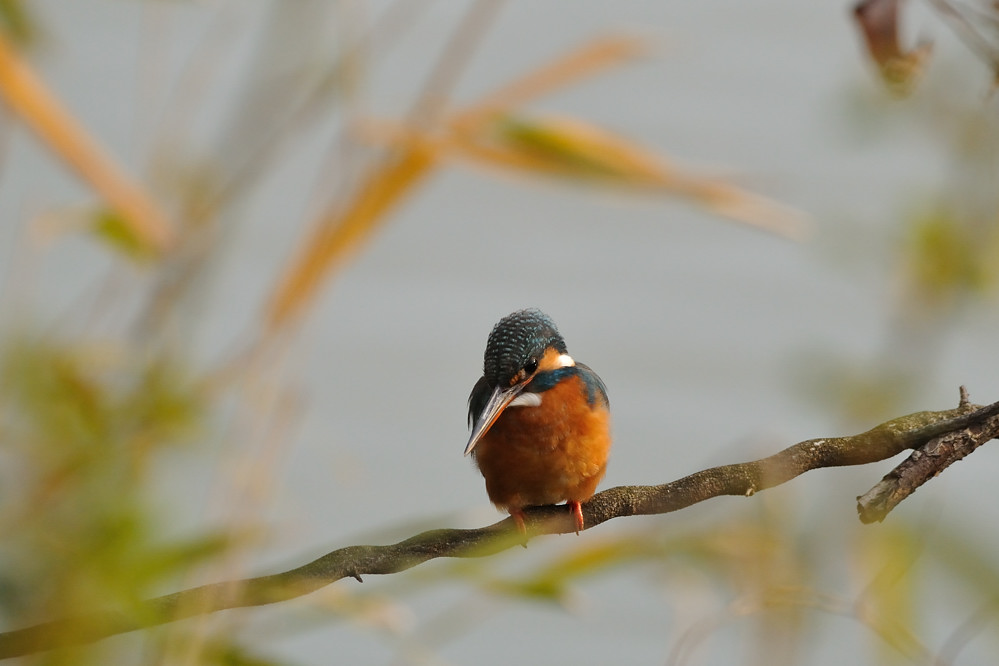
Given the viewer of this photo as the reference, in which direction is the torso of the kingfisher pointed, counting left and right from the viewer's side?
facing the viewer
